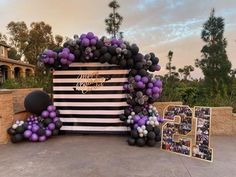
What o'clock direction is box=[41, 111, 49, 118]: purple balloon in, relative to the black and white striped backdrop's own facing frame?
The purple balloon is roughly at 3 o'clock from the black and white striped backdrop.

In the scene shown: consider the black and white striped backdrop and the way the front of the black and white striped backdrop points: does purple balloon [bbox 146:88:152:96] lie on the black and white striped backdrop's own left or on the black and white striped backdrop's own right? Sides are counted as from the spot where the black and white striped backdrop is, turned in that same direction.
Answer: on the black and white striped backdrop's own left

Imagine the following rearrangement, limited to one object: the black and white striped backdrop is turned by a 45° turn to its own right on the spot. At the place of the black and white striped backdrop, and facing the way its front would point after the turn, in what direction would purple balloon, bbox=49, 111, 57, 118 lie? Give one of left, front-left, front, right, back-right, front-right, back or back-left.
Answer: front-right

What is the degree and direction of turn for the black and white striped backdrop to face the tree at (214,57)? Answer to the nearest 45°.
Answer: approximately 135° to its left

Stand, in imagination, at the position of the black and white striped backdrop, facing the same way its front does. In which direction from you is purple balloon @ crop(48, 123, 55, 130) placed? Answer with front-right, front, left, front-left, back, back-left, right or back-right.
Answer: right

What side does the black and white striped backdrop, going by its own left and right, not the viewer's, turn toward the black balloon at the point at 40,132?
right

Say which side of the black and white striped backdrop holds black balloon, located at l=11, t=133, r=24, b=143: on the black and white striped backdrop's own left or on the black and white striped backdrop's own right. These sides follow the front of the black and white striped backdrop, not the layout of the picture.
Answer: on the black and white striped backdrop's own right

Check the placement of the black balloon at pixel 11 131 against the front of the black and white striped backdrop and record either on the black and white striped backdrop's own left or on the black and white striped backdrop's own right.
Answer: on the black and white striped backdrop's own right

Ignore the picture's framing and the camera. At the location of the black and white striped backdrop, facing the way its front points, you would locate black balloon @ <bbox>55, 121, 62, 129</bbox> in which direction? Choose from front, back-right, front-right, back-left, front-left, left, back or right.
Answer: right

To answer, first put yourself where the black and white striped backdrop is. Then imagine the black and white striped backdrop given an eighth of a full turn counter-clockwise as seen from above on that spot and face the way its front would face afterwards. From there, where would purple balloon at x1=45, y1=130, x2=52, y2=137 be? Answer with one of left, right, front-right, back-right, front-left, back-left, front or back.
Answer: back-right

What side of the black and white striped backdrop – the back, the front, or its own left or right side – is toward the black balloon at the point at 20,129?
right

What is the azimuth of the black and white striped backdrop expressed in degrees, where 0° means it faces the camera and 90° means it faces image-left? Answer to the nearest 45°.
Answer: approximately 0°

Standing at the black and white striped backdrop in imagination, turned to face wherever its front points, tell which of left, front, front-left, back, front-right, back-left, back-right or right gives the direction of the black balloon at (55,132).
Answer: right
